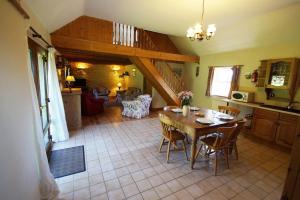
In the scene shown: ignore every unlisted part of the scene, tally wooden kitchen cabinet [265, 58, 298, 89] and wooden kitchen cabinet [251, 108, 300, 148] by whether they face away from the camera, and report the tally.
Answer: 0

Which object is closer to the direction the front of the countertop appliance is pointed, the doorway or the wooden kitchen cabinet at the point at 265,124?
the doorway

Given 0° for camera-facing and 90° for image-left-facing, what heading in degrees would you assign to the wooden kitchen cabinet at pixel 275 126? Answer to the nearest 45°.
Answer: approximately 45°

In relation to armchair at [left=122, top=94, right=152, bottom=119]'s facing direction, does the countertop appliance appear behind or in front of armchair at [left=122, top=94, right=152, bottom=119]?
behind

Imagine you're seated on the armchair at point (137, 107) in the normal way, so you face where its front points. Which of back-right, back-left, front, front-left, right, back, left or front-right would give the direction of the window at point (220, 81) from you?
back-right

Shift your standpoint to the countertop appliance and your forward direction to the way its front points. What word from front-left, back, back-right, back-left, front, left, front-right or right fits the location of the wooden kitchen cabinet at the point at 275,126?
left

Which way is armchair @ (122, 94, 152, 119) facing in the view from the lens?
facing away from the viewer and to the left of the viewer
